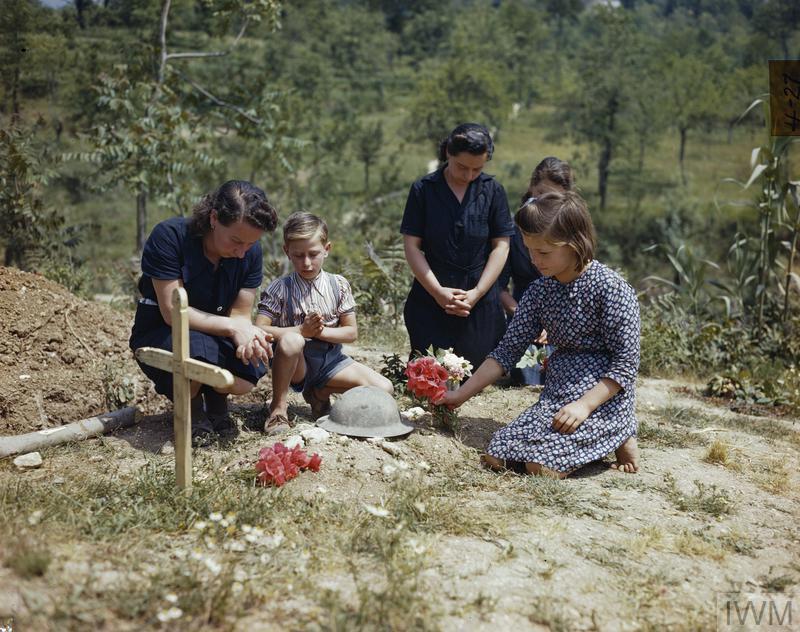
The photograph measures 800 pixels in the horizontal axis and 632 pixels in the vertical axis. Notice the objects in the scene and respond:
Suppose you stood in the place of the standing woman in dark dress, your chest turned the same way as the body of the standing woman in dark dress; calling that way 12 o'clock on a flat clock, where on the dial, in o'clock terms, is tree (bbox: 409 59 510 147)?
The tree is roughly at 6 o'clock from the standing woman in dark dress.

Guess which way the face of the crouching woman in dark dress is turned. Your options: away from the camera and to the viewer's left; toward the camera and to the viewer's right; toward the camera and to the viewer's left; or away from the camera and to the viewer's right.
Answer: toward the camera and to the viewer's right

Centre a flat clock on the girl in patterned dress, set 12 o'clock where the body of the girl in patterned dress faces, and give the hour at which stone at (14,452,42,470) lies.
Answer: The stone is roughly at 1 o'clock from the girl in patterned dress.

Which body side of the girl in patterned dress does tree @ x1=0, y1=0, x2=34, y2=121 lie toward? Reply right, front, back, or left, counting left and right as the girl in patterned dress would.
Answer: right

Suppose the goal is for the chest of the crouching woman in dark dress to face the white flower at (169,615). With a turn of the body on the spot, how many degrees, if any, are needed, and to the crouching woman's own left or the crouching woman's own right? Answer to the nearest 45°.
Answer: approximately 45° to the crouching woman's own right

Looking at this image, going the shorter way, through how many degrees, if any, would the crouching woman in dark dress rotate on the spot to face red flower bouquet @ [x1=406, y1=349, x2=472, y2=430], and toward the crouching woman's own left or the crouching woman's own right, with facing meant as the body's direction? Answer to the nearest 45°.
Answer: approximately 45° to the crouching woman's own left

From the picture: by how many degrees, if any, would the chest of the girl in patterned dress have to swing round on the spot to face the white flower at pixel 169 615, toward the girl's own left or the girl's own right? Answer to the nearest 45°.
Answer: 0° — they already face it

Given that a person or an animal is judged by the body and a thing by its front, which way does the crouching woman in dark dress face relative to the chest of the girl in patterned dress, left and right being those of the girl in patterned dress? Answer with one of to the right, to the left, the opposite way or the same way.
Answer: to the left

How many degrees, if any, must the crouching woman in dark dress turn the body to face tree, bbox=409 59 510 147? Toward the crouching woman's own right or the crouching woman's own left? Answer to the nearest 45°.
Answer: approximately 135° to the crouching woman's own left
